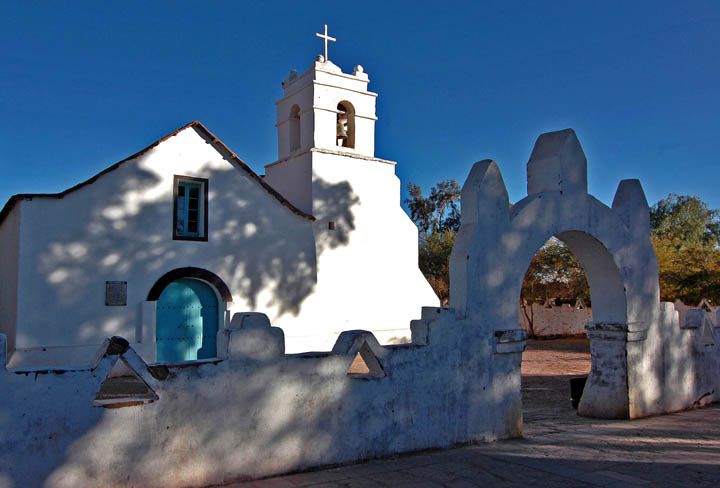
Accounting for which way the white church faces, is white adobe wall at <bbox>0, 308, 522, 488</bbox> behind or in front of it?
in front

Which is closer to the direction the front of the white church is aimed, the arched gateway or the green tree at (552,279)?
the arched gateway

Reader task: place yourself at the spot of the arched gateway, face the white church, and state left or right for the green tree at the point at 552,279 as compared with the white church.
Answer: right

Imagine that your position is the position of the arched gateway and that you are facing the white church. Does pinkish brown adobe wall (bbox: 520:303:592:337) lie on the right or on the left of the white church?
right

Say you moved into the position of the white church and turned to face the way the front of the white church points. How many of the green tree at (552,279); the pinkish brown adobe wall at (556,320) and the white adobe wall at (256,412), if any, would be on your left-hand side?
2

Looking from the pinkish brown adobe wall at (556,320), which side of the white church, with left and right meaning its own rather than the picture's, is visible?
left

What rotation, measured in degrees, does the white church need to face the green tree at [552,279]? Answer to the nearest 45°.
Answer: approximately 90° to its left

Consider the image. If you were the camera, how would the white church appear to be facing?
facing the viewer and to the right of the viewer

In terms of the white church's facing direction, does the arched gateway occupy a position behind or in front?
in front
